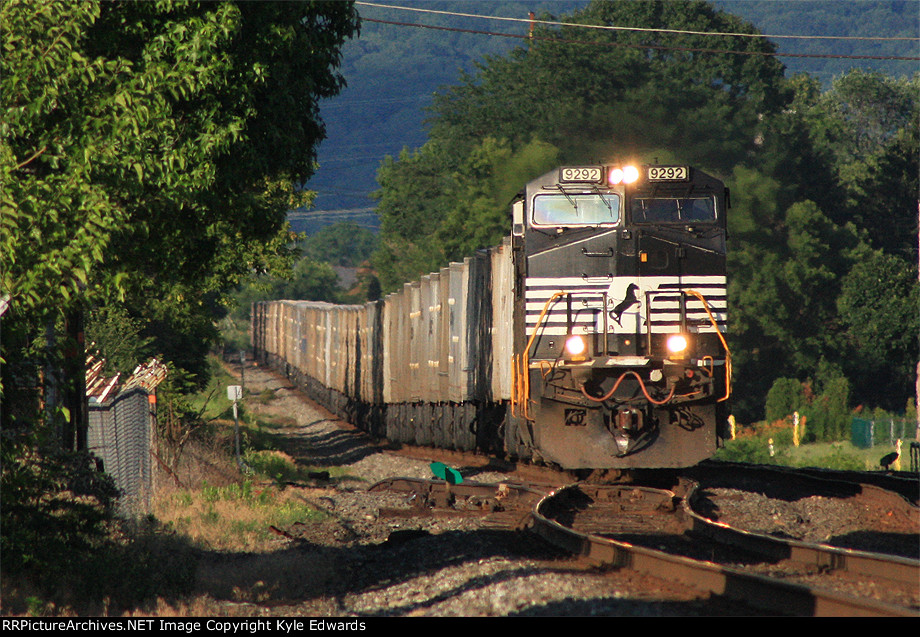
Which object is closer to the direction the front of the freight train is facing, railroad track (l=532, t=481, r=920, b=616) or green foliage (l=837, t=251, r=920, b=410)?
the railroad track

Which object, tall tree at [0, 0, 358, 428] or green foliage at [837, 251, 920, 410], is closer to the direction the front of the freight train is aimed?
the tall tree

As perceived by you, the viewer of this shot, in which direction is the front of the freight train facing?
facing the viewer

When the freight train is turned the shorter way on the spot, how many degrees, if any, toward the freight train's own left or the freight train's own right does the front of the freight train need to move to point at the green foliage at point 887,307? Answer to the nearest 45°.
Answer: approximately 135° to the freight train's own left

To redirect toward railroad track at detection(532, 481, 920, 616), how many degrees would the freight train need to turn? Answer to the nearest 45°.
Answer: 0° — it already faces it

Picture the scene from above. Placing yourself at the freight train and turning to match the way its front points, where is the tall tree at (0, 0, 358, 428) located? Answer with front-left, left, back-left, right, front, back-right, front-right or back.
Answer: front-right

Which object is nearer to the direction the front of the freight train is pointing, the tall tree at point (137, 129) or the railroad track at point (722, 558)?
the railroad track
